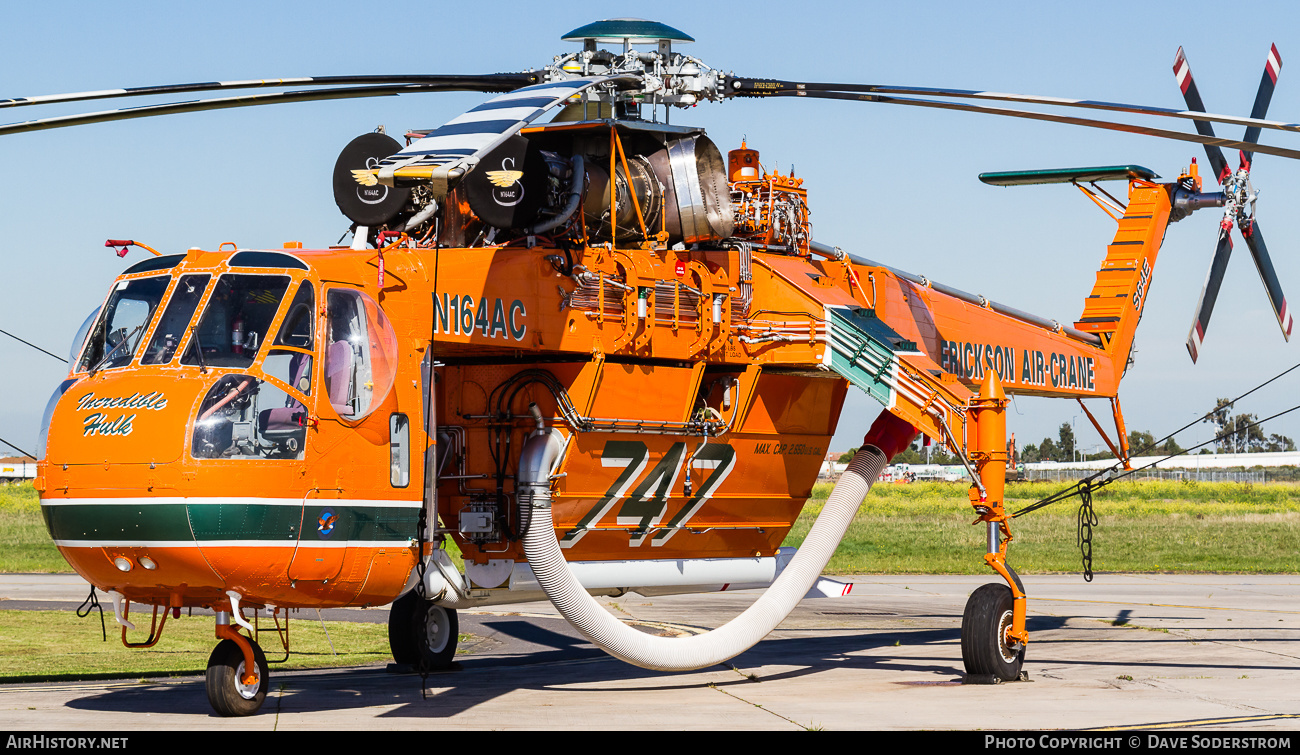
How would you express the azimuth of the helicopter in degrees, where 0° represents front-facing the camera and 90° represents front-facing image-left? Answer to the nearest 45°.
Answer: approximately 45°
